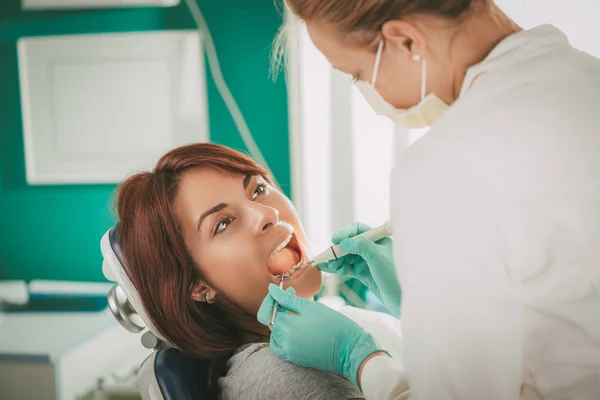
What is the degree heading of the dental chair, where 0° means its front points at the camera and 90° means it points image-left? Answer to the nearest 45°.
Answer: approximately 270°

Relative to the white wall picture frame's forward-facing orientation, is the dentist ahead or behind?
ahead

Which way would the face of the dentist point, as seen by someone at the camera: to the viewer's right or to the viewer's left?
to the viewer's left

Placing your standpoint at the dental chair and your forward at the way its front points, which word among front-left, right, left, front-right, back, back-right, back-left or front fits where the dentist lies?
front-right

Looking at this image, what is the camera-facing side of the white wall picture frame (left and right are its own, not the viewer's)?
front

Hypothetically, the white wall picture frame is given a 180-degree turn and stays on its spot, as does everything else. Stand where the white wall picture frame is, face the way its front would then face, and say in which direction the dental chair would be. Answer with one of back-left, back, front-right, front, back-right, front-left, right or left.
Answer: back
